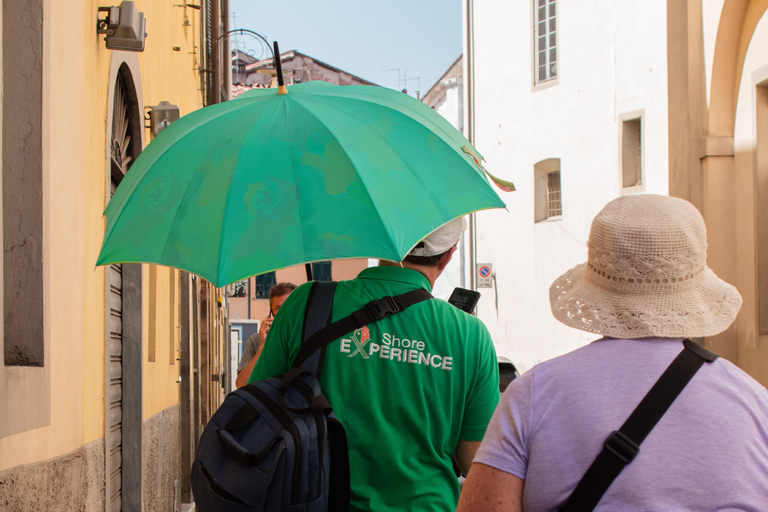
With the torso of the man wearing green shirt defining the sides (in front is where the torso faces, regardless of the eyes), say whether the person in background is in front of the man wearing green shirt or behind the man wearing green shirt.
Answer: in front

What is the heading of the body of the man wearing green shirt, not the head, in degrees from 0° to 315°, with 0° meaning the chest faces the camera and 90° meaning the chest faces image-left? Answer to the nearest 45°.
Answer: approximately 180°

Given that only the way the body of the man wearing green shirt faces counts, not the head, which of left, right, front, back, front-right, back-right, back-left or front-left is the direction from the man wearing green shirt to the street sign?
front
